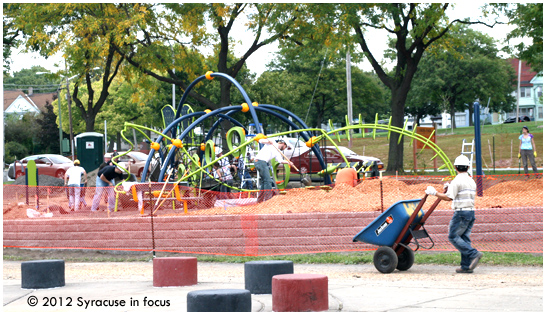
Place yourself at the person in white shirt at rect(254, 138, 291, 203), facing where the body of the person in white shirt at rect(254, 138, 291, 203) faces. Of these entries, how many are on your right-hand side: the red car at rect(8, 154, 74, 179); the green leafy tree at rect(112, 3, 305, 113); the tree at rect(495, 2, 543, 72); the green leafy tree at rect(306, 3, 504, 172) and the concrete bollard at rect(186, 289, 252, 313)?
1

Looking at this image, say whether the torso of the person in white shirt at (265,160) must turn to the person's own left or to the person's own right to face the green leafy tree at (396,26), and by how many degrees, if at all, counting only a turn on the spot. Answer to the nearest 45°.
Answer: approximately 45° to the person's own left

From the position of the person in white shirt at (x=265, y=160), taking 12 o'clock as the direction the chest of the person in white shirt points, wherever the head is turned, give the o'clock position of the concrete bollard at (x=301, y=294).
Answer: The concrete bollard is roughly at 3 o'clock from the person in white shirt.

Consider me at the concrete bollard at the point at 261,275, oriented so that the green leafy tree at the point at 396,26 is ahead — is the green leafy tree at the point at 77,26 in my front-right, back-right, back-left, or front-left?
front-left

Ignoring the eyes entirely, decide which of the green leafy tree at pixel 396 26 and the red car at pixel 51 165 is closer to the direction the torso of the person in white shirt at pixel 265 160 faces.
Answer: the green leafy tree

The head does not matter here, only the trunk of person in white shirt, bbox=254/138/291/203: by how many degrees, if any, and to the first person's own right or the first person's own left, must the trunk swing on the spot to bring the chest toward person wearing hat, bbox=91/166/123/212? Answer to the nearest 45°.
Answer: approximately 135° to the first person's own left

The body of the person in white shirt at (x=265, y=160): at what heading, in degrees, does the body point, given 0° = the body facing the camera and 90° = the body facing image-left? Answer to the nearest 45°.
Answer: approximately 270°

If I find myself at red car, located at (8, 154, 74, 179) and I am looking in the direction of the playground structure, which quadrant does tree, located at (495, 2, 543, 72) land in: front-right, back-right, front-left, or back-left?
front-left

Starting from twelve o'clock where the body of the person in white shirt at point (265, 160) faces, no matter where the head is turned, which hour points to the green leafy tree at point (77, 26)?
The green leafy tree is roughly at 8 o'clock from the person in white shirt.

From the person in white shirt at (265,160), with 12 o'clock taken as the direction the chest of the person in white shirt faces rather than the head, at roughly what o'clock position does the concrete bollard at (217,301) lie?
The concrete bollard is roughly at 3 o'clock from the person in white shirt.

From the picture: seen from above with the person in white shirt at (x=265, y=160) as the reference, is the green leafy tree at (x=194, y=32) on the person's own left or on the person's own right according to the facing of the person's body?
on the person's own left
